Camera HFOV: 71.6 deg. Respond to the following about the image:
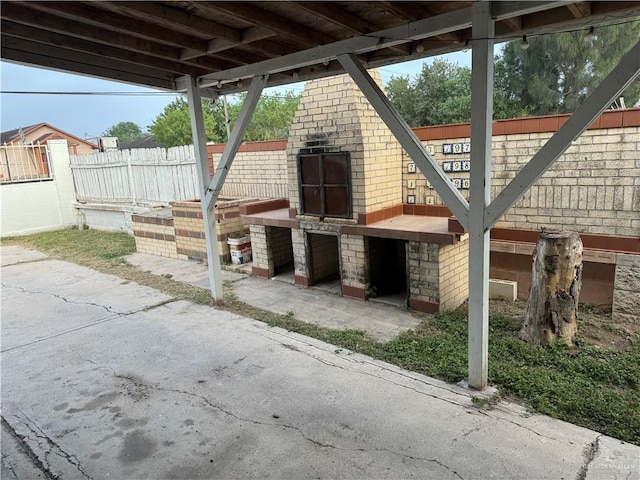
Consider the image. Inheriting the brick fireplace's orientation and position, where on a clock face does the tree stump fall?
The tree stump is roughly at 9 o'clock from the brick fireplace.

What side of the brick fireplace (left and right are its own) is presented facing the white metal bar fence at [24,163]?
right

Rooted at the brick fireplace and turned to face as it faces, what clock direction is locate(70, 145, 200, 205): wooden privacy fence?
The wooden privacy fence is roughly at 3 o'clock from the brick fireplace.

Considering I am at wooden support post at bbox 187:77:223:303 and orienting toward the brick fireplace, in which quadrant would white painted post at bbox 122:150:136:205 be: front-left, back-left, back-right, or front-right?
back-left

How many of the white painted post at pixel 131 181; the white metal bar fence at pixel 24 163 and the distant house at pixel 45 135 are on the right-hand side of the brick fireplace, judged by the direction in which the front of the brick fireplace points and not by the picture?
3

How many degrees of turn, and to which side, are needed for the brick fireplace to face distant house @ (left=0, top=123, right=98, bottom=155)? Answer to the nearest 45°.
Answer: approximately 90° to its right

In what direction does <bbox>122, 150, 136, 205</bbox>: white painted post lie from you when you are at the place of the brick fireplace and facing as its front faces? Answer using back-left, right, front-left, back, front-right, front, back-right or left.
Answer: right

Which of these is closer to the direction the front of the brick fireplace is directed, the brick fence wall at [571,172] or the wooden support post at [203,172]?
the wooden support post

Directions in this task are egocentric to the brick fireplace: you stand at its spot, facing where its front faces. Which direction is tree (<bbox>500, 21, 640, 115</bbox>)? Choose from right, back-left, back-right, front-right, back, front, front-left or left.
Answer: back

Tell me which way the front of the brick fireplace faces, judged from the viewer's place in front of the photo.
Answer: facing the viewer and to the left of the viewer

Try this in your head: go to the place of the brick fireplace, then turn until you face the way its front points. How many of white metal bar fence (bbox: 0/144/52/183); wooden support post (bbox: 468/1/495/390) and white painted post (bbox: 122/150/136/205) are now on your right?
2

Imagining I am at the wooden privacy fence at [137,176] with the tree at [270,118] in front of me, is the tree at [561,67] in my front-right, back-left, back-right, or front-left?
front-right

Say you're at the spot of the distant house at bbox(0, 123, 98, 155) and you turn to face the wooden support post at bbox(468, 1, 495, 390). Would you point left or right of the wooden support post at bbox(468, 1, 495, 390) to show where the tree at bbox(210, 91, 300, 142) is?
left

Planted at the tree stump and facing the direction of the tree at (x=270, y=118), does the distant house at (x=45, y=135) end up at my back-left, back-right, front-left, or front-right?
front-left
